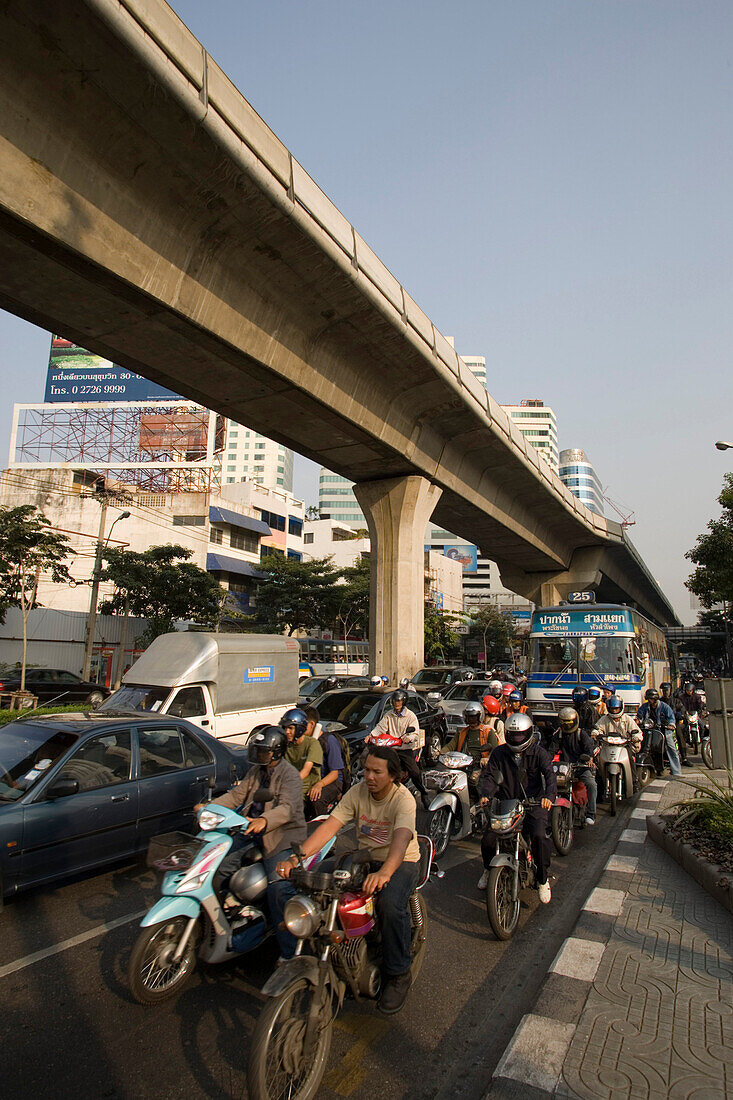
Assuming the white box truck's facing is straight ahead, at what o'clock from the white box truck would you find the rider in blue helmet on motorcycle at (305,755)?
The rider in blue helmet on motorcycle is roughly at 10 o'clock from the white box truck.

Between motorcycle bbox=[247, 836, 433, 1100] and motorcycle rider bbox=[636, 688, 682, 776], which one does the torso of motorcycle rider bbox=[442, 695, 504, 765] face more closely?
the motorcycle

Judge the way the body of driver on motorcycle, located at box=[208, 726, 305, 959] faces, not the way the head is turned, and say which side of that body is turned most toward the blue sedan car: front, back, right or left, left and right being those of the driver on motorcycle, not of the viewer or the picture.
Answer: right

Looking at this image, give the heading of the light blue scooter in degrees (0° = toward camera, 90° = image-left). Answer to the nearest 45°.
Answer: approximately 45°

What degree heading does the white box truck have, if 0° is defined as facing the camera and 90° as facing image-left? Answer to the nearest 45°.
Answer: approximately 45°

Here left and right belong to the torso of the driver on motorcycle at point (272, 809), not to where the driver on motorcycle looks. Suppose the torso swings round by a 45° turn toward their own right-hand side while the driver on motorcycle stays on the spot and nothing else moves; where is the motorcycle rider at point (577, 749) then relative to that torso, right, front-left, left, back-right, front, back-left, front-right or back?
back-right

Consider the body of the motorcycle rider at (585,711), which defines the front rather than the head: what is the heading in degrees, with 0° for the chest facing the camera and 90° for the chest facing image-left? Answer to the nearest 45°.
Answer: approximately 45°
